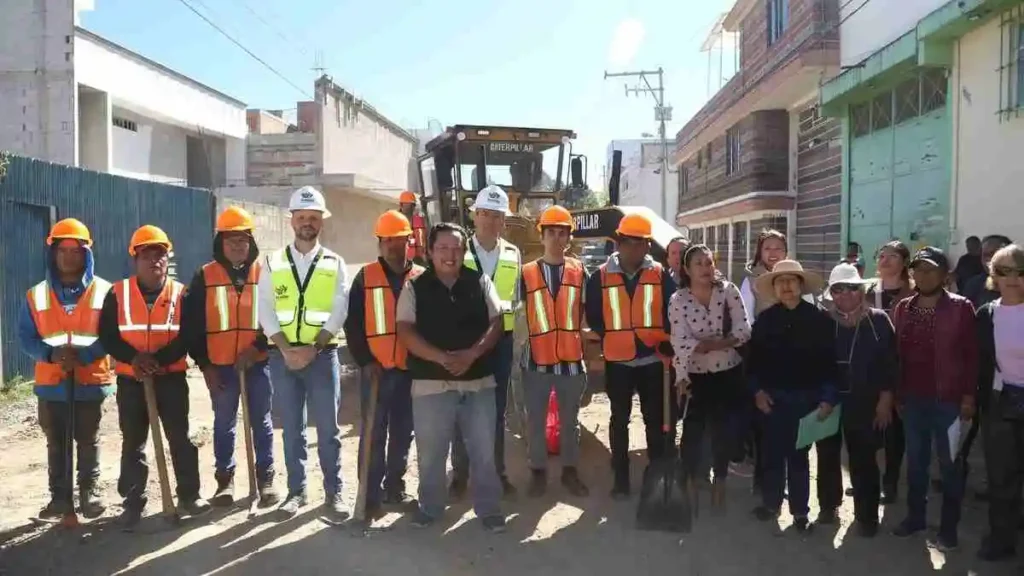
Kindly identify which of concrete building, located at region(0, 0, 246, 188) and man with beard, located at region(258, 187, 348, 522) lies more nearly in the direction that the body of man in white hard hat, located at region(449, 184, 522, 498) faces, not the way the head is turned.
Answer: the man with beard

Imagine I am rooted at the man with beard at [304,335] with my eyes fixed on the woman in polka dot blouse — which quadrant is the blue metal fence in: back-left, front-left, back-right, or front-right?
back-left

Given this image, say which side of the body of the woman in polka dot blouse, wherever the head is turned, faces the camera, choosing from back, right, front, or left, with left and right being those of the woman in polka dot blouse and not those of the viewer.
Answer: front

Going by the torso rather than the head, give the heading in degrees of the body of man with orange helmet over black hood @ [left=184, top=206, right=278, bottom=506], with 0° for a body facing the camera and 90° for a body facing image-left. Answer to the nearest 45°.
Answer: approximately 0°

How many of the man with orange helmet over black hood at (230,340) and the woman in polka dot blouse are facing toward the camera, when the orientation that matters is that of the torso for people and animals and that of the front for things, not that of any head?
2

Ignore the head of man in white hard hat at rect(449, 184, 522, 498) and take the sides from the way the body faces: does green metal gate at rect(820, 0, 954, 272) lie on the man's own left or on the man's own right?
on the man's own left

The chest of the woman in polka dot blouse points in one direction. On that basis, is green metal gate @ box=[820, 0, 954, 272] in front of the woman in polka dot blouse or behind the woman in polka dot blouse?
behind

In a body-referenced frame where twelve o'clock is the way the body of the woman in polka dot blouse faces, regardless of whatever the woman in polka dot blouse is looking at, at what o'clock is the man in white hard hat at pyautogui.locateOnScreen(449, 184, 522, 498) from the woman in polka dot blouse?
The man in white hard hat is roughly at 3 o'clock from the woman in polka dot blouse.

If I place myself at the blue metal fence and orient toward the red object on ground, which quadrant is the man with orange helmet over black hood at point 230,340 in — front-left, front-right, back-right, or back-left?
front-right
